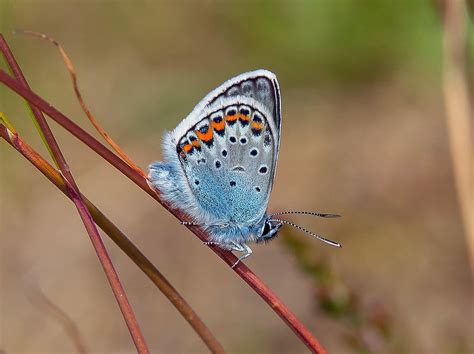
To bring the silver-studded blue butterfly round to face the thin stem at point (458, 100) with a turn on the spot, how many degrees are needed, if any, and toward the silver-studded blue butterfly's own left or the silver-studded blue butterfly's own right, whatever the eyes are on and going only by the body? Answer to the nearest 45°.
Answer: approximately 45° to the silver-studded blue butterfly's own left

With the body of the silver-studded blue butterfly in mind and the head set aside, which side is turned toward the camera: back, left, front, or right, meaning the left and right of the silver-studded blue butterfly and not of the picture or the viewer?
right

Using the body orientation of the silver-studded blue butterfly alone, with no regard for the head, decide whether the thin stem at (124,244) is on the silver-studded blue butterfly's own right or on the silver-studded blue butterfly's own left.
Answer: on the silver-studded blue butterfly's own right

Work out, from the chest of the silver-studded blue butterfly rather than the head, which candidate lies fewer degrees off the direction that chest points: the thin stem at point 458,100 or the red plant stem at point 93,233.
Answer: the thin stem
